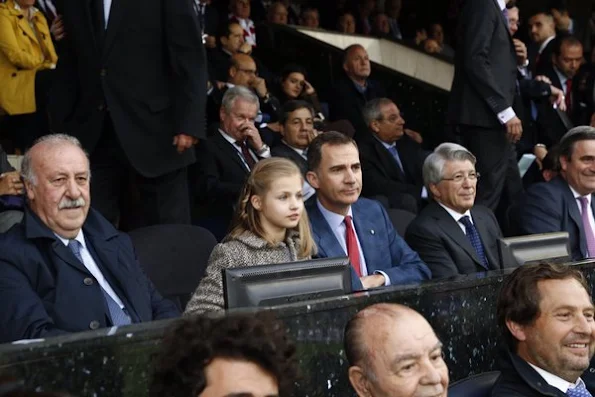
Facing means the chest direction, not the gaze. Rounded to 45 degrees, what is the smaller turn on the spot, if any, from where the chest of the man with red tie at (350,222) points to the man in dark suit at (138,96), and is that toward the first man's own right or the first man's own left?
approximately 135° to the first man's own right

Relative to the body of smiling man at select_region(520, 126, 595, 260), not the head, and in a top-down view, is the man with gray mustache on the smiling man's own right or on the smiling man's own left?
on the smiling man's own right

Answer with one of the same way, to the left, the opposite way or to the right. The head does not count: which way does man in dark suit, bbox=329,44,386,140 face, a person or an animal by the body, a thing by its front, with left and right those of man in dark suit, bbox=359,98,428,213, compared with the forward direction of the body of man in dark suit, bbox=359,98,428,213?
the same way

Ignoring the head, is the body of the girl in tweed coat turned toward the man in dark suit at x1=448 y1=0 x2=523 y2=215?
no

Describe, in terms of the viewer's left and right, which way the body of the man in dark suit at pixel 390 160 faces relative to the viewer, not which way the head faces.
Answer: facing the viewer and to the right of the viewer

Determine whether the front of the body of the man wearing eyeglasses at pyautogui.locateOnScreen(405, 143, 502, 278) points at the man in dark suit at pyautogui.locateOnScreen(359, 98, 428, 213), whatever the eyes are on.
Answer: no

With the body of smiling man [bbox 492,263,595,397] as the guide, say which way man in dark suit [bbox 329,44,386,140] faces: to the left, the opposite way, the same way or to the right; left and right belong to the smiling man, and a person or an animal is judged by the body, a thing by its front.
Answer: the same way

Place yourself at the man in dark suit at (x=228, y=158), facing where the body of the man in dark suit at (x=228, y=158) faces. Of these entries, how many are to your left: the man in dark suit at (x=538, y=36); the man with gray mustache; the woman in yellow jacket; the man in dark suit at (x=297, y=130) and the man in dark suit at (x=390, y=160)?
3

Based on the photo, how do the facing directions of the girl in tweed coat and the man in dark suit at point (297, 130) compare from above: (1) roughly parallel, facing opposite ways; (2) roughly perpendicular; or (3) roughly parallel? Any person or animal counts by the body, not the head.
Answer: roughly parallel

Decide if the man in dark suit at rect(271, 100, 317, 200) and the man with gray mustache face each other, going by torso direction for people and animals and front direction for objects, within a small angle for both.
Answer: no

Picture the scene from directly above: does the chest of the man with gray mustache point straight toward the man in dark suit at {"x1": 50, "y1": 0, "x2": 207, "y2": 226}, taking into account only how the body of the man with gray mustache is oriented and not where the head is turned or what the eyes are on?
no

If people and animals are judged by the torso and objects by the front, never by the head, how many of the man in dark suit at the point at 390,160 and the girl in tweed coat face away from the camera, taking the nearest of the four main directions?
0
